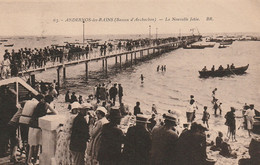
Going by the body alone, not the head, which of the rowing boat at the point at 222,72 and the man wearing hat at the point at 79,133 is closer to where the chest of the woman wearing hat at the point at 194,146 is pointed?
the rowing boat

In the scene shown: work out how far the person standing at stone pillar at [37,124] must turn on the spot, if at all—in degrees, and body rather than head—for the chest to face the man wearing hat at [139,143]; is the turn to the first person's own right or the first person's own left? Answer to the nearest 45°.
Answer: approximately 45° to the first person's own right

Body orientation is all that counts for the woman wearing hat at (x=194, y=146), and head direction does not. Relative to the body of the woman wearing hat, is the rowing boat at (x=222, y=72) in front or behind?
in front

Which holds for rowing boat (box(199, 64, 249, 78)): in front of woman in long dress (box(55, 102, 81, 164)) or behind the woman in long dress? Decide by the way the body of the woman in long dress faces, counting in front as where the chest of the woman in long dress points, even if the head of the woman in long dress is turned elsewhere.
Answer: in front

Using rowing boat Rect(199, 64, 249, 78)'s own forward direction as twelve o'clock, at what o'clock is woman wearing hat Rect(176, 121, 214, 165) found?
The woman wearing hat is roughly at 3 o'clock from the rowing boat.

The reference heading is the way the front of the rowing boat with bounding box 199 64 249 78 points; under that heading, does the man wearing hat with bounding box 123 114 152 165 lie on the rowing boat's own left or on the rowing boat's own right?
on the rowing boat's own right

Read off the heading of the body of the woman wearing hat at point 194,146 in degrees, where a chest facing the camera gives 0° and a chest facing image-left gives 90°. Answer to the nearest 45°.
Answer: approximately 225°
